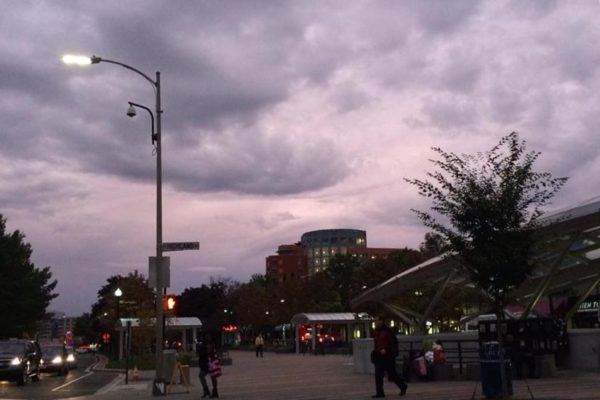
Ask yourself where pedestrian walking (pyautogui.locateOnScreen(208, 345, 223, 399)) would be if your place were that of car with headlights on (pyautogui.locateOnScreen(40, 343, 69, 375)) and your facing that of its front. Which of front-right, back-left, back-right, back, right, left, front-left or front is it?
front-left

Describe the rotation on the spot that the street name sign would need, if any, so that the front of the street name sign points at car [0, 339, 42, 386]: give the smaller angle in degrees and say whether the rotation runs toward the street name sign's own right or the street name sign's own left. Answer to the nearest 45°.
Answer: approximately 135° to the street name sign's own right

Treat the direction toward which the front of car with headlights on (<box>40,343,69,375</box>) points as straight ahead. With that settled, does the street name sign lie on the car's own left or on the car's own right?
on the car's own left

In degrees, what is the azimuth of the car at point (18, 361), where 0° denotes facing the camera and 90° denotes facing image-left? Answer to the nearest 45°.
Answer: approximately 45°

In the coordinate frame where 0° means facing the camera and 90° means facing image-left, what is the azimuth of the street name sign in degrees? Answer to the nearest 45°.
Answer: approximately 0°

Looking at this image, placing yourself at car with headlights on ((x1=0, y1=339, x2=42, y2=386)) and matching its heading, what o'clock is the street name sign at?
The street name sign is roughly at 10 o'clock from the car with headlights on.

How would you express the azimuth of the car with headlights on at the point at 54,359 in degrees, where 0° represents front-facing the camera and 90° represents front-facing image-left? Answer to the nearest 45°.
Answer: approximately 45°

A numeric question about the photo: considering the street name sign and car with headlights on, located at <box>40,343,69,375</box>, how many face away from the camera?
0

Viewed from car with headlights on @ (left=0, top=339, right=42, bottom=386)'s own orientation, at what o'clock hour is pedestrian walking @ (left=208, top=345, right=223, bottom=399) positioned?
The pedestrian walking is roughly at 10 o'clock from the car with headlights on.

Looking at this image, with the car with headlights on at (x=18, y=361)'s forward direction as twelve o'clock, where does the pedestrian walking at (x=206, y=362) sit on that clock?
The pedestrian walking is roughly at 10 o'clock from the car with headlights on.

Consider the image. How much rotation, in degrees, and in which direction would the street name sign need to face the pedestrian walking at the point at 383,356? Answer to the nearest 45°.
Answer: approximately 45° to its left

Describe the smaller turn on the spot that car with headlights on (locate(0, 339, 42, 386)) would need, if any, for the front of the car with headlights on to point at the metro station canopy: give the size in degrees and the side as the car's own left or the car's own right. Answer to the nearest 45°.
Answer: approximately 135° to the car's own left
